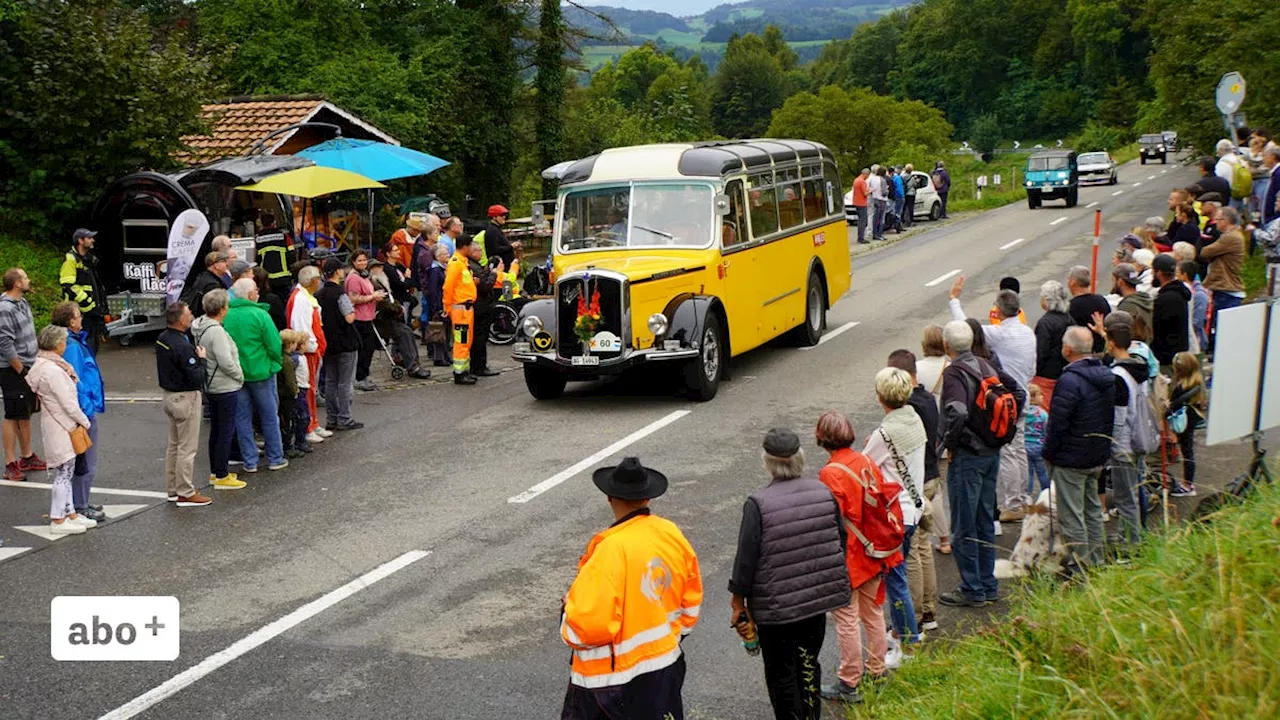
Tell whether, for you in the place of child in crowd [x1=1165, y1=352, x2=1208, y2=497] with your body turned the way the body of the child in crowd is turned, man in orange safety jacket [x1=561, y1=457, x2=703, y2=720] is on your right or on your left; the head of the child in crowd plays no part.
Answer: on your left

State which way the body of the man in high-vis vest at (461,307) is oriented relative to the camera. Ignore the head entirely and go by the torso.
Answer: to the viewer's right

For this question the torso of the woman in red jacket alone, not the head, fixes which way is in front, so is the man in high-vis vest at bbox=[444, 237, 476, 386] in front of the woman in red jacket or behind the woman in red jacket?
in front

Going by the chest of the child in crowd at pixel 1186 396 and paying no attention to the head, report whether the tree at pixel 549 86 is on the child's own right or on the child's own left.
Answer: on the child's own right

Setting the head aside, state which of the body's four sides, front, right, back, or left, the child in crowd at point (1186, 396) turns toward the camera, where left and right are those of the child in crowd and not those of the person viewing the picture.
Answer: left

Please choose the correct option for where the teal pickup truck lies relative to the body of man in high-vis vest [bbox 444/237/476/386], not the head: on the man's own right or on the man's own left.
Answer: on the man's own left

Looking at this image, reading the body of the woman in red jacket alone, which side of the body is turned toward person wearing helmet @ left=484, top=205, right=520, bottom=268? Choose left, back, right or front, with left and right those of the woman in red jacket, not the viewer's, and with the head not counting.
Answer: front

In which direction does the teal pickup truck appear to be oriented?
toward the camera

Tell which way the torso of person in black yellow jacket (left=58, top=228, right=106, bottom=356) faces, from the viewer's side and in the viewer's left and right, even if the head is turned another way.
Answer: facing the viewer and to the right of the viewer

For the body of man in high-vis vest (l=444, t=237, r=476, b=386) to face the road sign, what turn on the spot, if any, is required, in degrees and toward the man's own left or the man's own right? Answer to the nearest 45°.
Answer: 0° — they already face it

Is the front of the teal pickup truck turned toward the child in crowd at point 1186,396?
yes

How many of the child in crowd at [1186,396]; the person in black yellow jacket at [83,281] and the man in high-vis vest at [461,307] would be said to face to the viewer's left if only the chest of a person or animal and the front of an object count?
1

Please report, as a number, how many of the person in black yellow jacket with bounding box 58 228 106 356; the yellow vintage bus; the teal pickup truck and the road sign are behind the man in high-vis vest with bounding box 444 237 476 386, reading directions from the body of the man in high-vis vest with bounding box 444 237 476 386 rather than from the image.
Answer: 1

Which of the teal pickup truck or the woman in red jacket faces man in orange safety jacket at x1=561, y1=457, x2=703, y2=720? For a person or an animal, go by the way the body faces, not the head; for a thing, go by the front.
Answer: the teal pickup truck
